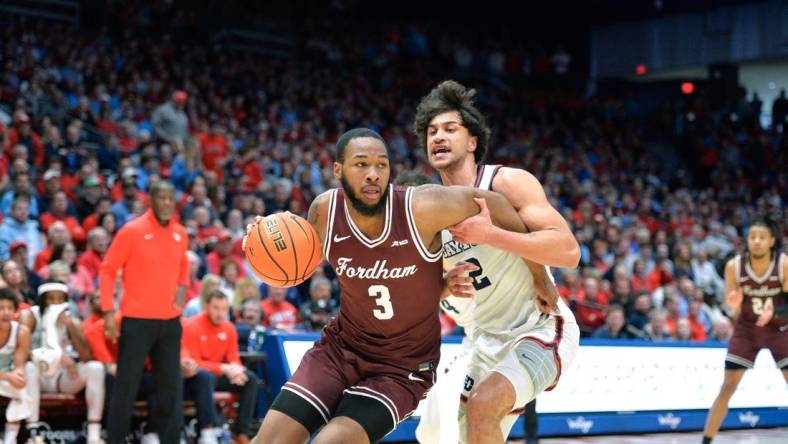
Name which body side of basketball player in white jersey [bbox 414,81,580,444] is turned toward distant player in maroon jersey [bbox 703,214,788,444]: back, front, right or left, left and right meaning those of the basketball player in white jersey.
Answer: back

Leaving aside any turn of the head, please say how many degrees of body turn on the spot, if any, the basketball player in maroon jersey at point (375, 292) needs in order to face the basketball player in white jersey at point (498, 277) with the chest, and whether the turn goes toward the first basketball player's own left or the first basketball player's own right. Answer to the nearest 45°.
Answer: approximately 135° to the first basketball player's own left

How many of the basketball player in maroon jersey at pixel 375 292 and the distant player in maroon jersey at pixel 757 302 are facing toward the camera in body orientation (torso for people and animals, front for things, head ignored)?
2

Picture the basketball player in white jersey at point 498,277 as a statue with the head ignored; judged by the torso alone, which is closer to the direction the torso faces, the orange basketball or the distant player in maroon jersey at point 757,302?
the orange basketball

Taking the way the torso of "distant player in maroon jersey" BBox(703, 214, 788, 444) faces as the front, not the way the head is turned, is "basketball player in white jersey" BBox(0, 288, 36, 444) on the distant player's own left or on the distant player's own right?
on the distant player's own right
